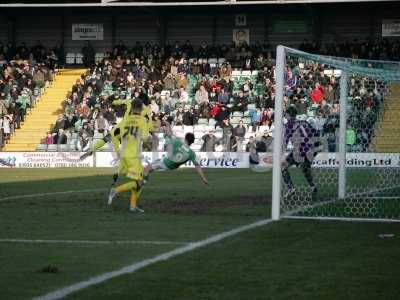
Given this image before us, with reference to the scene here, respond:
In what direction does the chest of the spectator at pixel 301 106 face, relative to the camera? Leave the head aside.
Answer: toward the camera

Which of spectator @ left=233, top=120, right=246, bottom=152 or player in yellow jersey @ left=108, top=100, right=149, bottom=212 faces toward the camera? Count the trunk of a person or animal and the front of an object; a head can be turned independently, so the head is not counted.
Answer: the spectator

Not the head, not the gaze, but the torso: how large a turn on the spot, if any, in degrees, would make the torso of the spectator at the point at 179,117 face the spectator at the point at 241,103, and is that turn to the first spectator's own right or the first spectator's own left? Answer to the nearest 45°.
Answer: approximately 90° to the first spectator's own left

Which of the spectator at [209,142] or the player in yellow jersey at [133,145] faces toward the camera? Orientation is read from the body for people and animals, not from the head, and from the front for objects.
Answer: the spectator

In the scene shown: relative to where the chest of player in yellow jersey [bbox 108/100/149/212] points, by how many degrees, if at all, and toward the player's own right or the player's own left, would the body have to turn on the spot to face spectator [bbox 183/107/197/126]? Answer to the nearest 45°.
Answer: approximately 45° to the player's own left

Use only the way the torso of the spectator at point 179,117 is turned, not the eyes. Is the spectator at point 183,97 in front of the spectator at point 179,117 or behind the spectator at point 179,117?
behind

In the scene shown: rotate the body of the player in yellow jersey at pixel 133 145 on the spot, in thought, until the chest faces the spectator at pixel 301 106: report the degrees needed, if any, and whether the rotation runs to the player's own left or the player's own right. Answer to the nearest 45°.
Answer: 0° — they already face them

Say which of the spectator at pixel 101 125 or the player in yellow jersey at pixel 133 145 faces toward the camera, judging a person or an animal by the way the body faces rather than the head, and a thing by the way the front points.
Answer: the spectator

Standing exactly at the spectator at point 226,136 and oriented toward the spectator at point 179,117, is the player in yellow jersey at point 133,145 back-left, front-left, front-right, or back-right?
back-left

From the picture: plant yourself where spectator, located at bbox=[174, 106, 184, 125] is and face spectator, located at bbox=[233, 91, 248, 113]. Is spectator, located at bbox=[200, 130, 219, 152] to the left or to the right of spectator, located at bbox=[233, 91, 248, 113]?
right

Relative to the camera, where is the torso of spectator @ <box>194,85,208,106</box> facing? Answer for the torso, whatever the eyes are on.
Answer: toward the camera

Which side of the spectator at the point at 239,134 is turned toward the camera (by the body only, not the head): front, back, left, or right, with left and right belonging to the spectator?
front

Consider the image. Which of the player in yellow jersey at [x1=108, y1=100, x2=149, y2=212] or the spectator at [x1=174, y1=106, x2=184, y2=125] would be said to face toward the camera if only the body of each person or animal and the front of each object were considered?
the spectator

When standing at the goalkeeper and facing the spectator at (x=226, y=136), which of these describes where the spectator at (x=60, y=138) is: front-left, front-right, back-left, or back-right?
front-left

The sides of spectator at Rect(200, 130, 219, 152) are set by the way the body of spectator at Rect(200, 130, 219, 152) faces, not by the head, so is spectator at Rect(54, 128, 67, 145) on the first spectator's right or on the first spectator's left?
on the first spectator's right

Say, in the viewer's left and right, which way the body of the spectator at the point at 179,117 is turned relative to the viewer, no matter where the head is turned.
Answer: facing the viewer
